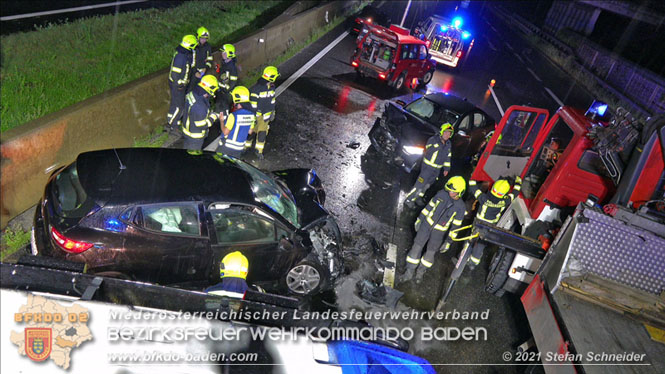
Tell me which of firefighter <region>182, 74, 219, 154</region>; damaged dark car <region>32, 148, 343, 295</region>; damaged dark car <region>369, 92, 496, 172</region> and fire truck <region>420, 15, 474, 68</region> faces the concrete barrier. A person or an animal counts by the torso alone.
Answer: damaged dark car <region>369, 92, 496, 172</region>

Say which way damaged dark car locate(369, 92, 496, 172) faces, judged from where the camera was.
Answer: facing the viewer and to the left of the viewer

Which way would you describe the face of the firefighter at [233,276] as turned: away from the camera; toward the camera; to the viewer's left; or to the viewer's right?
away from the camera

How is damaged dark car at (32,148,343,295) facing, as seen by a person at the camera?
facing to the right of the viewer

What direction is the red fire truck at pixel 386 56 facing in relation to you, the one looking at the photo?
facing away from the viewer and to the right of the viewer
